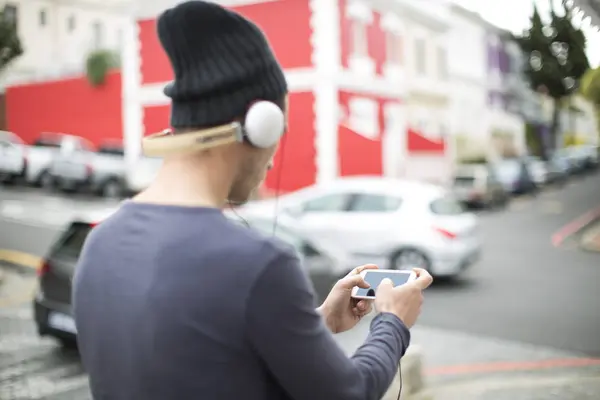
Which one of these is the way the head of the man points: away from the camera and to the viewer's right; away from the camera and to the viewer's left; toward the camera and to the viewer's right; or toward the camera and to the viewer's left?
away from the camera and to the viewer's right

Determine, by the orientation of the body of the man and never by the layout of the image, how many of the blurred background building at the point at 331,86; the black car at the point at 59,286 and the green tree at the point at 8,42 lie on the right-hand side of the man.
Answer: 0

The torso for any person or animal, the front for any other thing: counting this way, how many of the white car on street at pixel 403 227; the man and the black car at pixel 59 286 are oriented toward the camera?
0

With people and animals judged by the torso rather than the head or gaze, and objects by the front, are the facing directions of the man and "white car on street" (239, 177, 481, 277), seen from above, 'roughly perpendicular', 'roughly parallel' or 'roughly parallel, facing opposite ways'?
roughly perpendicular

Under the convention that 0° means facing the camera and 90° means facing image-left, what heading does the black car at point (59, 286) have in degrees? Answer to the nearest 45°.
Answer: approximately 225°

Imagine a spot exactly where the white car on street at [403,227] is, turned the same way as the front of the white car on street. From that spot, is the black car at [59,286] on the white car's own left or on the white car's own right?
on the white car's own left

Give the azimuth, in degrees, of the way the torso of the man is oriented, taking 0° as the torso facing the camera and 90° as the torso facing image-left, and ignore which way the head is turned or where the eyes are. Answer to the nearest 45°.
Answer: approximately 225°

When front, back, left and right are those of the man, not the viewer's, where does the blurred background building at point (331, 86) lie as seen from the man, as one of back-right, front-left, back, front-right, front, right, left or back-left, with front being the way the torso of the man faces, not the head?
front-left

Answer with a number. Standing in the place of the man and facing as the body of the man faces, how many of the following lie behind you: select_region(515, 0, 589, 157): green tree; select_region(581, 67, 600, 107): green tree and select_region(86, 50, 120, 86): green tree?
0

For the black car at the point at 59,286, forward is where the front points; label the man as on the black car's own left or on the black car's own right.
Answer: on the black car's own right

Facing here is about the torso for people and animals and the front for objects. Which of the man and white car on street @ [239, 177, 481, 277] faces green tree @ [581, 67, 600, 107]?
the man

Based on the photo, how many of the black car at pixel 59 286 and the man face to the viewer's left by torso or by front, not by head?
0

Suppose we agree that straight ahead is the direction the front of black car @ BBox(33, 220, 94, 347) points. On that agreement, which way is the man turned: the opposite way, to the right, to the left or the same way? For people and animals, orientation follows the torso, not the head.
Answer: the same way

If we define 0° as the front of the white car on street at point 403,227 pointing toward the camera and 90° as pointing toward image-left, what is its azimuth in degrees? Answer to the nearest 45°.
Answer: approximately 135°

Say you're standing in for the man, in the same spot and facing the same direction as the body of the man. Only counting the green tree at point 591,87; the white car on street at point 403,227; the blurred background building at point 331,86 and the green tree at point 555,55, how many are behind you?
0

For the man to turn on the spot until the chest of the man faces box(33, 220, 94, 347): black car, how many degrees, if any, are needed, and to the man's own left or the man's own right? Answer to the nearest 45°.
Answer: approximately 45° to the man's own left
